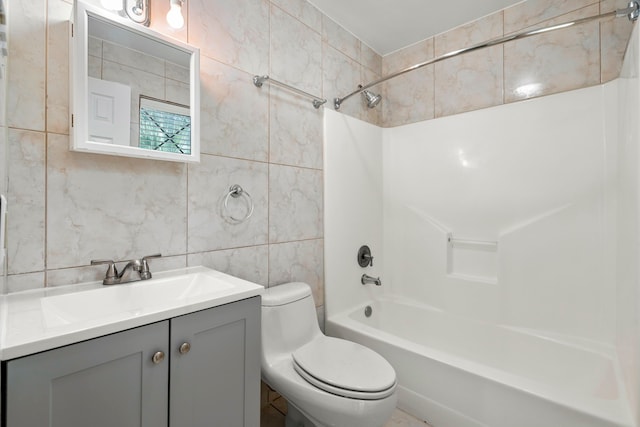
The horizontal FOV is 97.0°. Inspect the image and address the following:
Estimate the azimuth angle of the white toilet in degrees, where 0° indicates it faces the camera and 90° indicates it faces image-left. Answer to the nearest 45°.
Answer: approximately 315°

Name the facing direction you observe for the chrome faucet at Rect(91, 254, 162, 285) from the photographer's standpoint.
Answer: facing the viewer and to the right of the viewer

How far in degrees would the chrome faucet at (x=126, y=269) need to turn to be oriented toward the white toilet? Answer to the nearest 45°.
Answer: approximately 45° to its left

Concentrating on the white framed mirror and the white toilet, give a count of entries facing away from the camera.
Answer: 0

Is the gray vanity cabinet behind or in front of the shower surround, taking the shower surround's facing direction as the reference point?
in front

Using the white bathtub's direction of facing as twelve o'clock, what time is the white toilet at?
The white toilet is roughly at 12 o'clock from the white bathtub.
